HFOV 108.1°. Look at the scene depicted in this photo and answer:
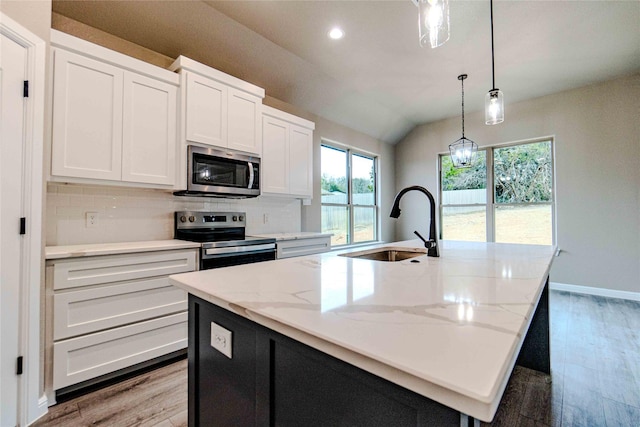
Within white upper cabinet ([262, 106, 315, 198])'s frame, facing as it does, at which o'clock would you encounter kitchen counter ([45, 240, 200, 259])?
The kitchen counter is roughly at 3 o'clock from the white upper cabinet.

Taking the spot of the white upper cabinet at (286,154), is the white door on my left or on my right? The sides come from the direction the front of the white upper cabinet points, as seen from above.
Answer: on my right

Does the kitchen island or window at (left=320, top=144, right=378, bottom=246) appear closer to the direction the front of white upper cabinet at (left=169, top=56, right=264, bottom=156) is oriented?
the kitchen island

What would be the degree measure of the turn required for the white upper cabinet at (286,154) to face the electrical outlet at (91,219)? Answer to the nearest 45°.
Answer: approximately 90° to its right

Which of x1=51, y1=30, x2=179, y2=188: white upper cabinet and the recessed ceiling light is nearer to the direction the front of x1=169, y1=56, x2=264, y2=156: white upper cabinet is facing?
the recessed ceiling light

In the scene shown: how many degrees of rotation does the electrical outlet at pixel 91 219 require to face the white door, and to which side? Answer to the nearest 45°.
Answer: approximately 45° to its right

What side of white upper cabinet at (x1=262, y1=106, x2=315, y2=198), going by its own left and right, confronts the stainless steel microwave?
right

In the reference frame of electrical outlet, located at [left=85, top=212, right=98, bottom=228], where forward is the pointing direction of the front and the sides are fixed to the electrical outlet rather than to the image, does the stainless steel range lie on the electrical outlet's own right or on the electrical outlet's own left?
on the electrical outlet's own left

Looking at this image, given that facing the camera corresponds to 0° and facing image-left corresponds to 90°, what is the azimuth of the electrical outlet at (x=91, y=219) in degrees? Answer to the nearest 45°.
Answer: approximately 0°

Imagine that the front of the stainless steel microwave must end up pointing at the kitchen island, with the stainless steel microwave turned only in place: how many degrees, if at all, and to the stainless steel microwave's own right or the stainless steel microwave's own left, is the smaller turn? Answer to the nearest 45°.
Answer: approximately 45° to the stainless steel microwave's own right

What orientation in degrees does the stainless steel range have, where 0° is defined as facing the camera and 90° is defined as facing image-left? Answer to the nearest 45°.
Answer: approximately 315°

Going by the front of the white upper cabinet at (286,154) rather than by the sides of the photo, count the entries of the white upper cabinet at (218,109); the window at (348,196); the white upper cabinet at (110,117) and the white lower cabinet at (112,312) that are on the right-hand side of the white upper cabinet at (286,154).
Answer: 3

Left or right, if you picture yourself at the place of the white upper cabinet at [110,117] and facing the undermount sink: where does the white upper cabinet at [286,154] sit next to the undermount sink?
left
